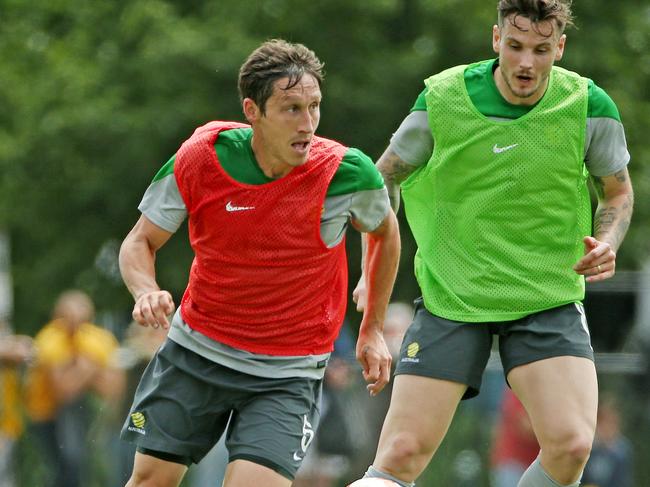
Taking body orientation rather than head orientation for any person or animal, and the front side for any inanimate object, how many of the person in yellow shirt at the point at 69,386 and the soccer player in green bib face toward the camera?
2

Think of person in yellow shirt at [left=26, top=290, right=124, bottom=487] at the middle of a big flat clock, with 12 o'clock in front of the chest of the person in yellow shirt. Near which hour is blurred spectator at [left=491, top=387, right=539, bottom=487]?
The blurred spectator is roughly at 10 o'clock from the person in yellow shirt.

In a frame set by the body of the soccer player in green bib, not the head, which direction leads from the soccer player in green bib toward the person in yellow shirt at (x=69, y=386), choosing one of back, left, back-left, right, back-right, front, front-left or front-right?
back-right

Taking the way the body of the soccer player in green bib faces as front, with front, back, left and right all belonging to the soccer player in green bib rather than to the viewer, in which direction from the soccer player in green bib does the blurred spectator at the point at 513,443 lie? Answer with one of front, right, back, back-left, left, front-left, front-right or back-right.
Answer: back

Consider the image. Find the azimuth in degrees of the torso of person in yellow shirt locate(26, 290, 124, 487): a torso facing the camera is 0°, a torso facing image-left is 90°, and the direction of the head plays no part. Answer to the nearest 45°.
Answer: approximately 0°

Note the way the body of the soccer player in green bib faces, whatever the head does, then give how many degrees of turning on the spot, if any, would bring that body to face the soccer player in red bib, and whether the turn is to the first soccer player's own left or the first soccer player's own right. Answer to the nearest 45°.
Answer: approximately 90° to the first soccer player's own right

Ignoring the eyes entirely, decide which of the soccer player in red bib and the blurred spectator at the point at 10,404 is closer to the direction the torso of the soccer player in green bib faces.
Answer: the soccer player in red bib
